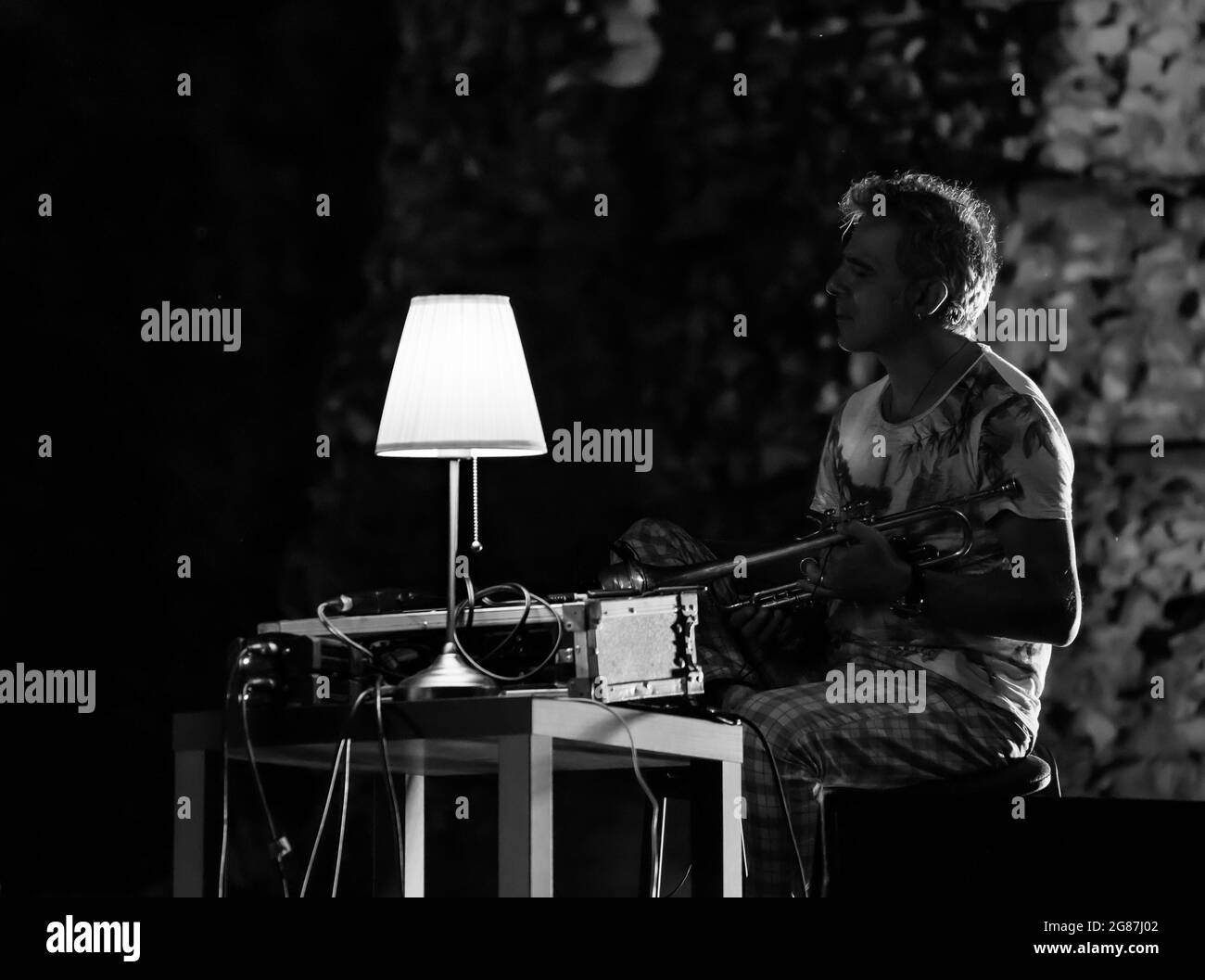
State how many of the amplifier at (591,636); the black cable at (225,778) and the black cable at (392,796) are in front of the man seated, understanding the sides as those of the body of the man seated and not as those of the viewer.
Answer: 3

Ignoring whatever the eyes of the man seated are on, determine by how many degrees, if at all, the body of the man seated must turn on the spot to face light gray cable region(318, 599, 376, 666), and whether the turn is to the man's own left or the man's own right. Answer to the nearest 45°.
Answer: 0° — they already face it

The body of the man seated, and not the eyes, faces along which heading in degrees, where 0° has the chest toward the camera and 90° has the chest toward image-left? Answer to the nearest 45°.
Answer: approximately 45°

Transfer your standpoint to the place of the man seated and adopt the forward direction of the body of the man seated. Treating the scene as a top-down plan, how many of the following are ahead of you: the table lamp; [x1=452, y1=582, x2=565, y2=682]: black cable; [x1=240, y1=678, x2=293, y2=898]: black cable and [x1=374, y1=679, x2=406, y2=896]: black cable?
4

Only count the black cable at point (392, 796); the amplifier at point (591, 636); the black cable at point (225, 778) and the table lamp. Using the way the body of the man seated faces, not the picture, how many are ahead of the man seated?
4

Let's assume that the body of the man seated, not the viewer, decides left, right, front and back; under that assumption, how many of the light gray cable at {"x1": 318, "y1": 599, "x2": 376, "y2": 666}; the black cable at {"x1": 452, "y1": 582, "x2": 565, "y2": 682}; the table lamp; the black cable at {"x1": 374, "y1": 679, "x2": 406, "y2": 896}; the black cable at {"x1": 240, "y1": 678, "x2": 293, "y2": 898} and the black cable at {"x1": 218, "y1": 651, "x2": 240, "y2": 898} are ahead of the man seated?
6

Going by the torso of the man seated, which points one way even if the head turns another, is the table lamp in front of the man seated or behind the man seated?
in front

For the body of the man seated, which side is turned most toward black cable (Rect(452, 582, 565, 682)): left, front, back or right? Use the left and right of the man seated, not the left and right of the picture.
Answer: front

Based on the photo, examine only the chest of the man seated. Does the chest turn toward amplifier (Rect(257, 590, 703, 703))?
yes

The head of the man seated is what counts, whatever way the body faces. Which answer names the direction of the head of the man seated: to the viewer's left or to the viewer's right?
to the viewer's left

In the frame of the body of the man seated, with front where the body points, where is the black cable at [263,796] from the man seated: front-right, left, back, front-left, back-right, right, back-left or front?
front

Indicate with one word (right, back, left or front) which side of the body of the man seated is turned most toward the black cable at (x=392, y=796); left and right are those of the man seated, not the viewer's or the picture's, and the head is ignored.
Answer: front
